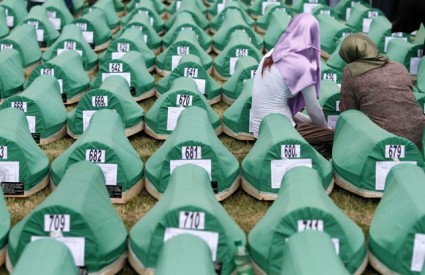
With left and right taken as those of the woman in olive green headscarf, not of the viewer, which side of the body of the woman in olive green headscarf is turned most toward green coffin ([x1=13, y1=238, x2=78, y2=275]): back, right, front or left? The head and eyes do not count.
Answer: left

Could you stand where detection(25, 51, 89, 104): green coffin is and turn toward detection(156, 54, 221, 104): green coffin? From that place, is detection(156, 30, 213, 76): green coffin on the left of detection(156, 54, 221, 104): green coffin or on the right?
left

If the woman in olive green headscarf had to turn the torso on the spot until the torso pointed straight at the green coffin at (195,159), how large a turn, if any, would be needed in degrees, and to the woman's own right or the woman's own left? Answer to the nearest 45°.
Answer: approximately 90° to the woman's own left

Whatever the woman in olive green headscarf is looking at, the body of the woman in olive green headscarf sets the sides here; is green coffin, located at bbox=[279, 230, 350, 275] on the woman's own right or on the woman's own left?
on the woman's own left

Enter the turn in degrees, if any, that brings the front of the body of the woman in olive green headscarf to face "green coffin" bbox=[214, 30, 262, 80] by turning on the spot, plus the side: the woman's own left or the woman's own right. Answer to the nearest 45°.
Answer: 0° — they already face it

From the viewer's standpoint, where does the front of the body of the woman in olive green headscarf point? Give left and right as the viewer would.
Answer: facing away from the viewer and to the left of the viewer

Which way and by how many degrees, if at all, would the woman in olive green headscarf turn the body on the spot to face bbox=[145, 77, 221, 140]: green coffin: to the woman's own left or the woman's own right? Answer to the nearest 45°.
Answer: approximately 45° to the woman's own left
